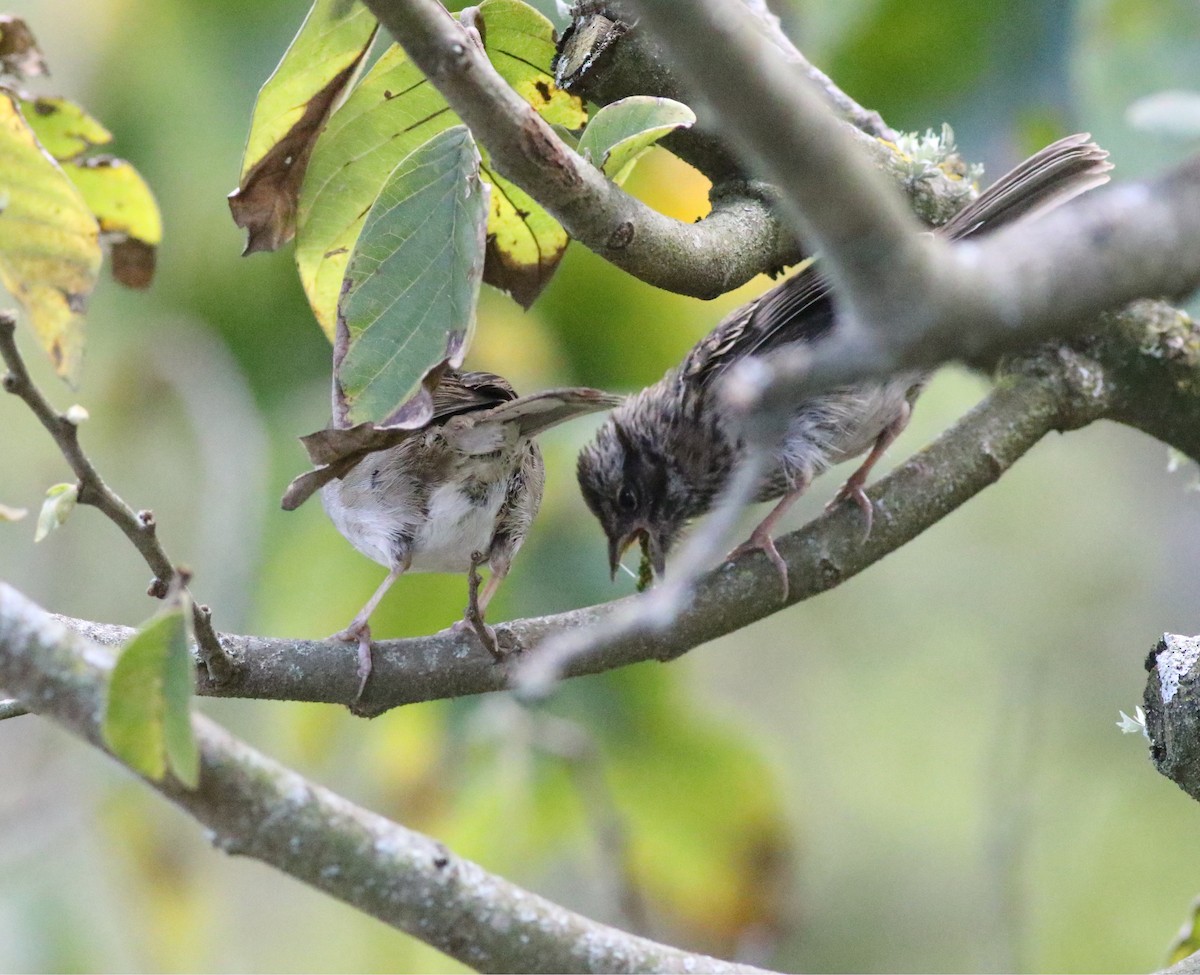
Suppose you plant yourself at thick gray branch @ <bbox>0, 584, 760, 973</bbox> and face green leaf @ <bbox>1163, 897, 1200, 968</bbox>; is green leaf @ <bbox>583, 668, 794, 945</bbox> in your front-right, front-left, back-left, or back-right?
front-left

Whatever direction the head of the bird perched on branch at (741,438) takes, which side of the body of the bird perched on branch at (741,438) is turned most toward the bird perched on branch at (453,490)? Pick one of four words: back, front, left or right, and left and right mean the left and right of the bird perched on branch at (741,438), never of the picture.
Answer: front

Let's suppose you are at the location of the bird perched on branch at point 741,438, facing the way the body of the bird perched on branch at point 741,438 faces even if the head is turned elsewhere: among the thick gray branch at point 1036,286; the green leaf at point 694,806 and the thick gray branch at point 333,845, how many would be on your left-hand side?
2

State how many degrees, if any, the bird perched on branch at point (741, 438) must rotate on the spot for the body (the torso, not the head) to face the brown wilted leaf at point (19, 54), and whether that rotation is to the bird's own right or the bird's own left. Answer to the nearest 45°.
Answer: approximately 45° to the bird's own left

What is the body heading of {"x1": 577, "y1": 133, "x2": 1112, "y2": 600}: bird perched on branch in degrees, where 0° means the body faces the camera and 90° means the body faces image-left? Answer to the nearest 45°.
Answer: approximately 90°

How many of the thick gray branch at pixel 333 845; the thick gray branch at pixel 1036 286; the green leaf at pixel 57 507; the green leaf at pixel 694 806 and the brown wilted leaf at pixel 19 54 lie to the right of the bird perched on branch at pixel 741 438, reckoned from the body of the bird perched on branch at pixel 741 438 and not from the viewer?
1

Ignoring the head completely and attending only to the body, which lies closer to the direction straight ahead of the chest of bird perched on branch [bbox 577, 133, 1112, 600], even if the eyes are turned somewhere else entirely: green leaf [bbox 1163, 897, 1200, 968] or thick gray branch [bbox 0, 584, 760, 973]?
the thick gray branch

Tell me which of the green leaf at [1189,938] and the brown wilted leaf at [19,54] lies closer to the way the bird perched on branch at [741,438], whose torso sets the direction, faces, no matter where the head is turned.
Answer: the brown wilted leaf
